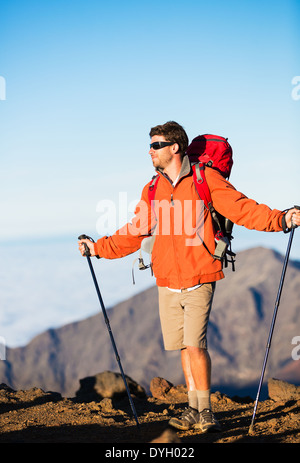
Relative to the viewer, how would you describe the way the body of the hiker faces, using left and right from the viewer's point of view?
facing the viewer and to the left of the viewer
